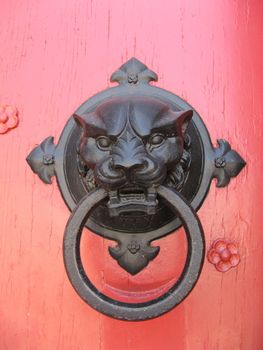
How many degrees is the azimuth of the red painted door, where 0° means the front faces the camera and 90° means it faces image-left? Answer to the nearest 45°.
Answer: approximately 0°

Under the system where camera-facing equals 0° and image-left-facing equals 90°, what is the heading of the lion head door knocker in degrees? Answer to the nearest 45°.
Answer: approximately 0°
